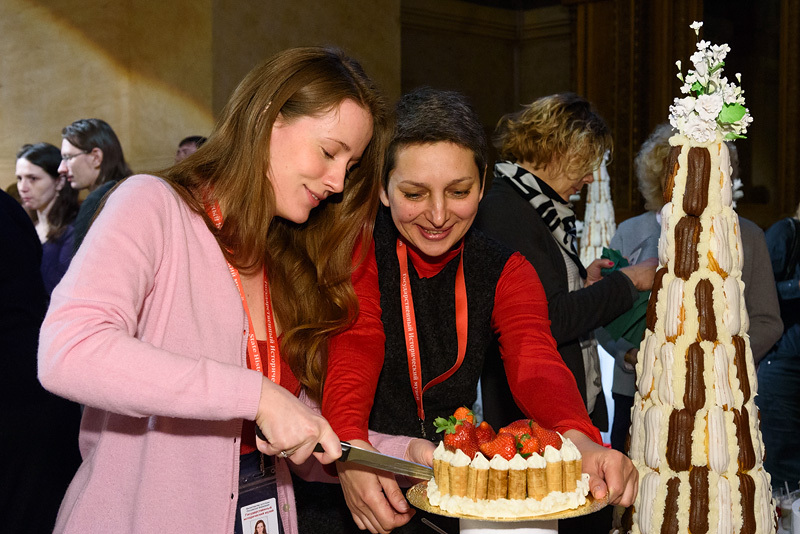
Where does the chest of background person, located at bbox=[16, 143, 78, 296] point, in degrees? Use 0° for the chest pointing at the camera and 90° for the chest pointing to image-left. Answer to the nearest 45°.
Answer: approximately 45°

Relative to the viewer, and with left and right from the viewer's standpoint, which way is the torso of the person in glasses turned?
facing to the left of the viewer

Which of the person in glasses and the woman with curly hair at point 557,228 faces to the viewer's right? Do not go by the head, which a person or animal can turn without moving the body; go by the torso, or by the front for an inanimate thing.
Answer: the woman with curly hair

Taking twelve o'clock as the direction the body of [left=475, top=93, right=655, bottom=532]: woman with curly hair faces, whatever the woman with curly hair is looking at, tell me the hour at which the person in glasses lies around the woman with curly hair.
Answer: The person in glasses is roughly at 7 o'clock from the woman with curly hair.

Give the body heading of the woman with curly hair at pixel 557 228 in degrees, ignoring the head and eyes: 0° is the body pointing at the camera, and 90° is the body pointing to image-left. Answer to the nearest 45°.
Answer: approximately 270°

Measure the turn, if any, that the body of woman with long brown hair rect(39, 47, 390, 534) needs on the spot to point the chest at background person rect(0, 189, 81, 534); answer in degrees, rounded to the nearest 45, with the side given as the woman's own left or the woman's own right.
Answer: approximately 180°

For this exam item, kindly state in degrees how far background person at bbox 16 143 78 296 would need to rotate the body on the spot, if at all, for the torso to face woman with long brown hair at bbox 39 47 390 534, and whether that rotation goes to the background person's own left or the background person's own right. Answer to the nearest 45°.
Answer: approximately 45° to the background person's own left

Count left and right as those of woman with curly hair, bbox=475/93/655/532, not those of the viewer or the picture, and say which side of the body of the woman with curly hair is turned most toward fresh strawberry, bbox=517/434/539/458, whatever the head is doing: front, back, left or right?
right

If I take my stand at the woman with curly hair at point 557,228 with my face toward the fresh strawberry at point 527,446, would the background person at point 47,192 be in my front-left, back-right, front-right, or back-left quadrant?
back-right

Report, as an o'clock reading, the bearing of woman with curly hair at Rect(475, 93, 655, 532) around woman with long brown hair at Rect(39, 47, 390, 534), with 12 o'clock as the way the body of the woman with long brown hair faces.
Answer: The woman with curly hair is roughly at 9 o'clock from the woman with long brown hair.

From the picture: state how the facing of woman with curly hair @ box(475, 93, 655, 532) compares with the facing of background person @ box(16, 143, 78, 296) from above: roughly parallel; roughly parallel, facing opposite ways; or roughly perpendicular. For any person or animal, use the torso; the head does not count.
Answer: roughly perpendicular

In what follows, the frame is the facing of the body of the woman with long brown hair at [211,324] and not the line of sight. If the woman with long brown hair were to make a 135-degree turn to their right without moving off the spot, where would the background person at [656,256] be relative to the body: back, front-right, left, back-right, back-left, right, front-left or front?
back-right

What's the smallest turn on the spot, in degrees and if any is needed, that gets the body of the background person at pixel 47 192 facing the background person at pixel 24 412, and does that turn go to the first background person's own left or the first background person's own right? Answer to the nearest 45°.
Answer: approximately 45° to the first background person's own left
